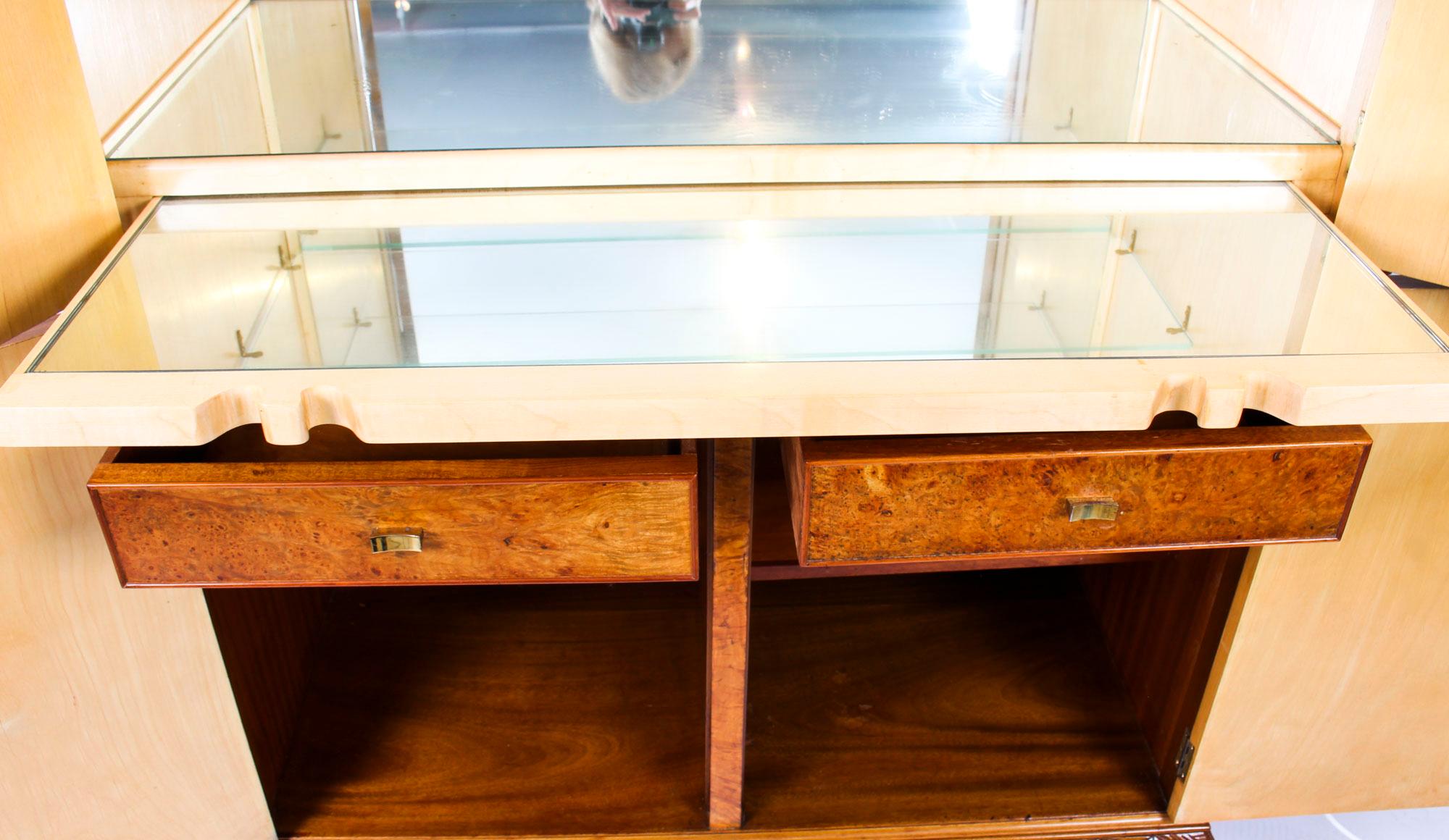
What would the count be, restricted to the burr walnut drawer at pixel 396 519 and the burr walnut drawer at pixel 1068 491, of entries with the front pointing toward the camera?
2

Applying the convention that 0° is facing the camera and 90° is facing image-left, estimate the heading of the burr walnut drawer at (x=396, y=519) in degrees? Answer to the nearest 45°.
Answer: approximately 0°

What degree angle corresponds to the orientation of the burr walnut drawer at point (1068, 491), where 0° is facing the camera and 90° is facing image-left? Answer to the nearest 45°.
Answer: approximately 0°
